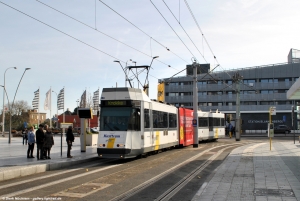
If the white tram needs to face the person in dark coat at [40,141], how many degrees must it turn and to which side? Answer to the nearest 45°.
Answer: approximately 45° to its right

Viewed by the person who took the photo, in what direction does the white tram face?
facing the viewer and to the left of the viewer
